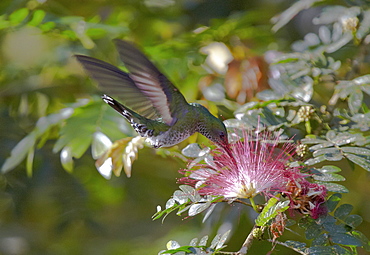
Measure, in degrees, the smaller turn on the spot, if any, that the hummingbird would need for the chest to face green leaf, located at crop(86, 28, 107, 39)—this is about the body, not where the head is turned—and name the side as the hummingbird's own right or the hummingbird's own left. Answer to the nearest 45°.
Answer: approximately 90° to the hummingbird's own left

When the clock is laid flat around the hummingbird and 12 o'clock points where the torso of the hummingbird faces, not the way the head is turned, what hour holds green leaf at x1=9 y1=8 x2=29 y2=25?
The green leaf is roughly at 8 o'clock from the hummingbird.

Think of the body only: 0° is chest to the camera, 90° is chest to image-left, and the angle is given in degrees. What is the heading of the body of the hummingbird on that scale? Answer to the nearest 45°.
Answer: approximately 270°

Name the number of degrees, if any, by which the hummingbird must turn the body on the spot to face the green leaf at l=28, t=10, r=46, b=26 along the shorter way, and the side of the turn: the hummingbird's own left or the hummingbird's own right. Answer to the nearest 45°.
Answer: approximately 135° to the hummingbird's own left

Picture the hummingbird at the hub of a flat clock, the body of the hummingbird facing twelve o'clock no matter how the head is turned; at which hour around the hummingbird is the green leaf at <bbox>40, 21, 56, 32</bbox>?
The green leaf is roughly at 8 o'clock from the hummingbird.
